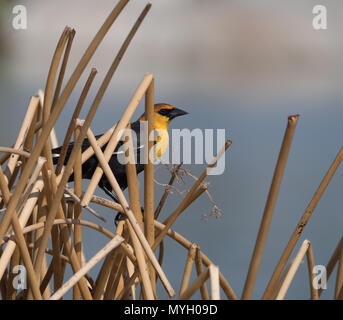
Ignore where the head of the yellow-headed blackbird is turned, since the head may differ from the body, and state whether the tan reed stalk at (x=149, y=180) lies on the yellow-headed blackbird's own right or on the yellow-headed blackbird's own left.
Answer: on the yellow-headed blackbird's own right

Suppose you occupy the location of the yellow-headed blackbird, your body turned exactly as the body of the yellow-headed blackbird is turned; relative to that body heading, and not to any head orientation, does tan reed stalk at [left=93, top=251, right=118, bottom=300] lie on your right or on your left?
on your right

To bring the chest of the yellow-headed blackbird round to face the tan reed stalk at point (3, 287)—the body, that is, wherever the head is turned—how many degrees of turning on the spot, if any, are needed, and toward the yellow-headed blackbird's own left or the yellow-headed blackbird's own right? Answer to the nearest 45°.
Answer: approximately 180°

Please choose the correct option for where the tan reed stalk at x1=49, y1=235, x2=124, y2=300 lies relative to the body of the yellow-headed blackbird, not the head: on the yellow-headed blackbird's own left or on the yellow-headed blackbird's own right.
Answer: on the yellow-headed blackbird's own right

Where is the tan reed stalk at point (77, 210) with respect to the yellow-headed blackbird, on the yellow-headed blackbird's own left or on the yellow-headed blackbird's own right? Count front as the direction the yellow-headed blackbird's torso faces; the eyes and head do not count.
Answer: on the yellow-headed blackbird's own right

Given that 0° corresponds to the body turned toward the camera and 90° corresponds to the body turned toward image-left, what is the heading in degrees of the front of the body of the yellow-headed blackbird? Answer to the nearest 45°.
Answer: approximately 270°

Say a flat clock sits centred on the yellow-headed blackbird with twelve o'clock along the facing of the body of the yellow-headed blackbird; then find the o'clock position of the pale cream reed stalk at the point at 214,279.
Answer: The pale cream reed stalk is roughly at 1 o'clock from the yellow-headed blackbird.

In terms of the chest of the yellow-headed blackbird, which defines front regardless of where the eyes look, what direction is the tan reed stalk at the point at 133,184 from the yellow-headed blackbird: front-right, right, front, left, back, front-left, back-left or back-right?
right
